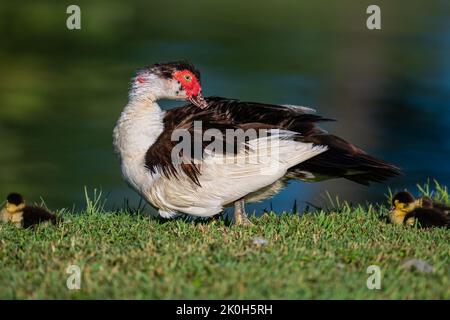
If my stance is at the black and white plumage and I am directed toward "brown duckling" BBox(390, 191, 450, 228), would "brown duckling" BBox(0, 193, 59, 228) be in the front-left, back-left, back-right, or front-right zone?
back-right

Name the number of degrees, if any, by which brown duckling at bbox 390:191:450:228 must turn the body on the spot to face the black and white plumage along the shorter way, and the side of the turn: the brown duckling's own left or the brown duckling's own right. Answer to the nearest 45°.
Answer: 0° — it already faces it

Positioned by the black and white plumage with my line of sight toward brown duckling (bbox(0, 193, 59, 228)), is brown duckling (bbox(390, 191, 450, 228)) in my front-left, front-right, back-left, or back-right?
back-left

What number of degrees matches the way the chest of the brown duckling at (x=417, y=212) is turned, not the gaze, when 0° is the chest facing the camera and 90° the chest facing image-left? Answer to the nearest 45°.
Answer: approximately 90°
